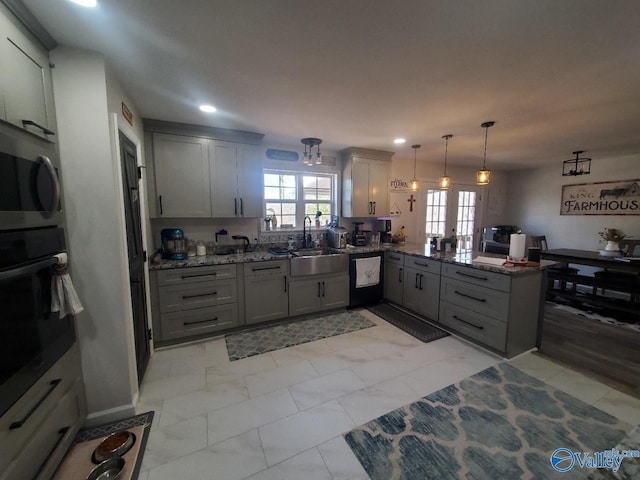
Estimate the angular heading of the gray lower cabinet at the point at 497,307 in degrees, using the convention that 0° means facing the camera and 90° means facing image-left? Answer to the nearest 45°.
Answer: approximately 45°

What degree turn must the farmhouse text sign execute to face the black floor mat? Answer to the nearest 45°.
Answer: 0° — it already faces it

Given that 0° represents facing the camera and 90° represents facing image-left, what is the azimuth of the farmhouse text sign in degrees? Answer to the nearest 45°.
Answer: approximately 0°

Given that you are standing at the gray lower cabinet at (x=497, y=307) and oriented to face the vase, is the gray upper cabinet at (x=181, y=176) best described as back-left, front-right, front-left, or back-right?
back-left

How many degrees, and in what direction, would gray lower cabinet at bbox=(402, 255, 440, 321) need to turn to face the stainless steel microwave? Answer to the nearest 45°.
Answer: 0° — it already faces it

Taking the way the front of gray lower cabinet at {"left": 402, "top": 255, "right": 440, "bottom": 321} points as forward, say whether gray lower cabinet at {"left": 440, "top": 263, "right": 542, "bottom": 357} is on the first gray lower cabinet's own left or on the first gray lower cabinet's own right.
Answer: on the first gray lower cabinet's own left

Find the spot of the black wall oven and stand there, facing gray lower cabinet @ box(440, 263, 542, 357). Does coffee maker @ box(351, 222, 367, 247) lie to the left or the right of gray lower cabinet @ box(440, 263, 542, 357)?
left

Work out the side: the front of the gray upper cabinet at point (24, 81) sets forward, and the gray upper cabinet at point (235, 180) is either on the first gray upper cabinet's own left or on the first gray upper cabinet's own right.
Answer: on the first gray upper cabinet's own left

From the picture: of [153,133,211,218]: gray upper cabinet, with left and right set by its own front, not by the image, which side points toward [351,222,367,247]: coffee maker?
left

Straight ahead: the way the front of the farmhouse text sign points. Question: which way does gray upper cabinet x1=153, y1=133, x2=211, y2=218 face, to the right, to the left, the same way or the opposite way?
to the left

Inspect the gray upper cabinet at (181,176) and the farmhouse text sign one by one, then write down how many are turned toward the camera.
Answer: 2
